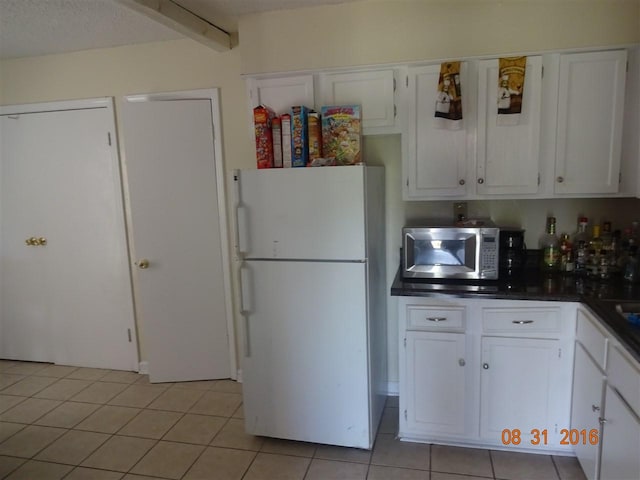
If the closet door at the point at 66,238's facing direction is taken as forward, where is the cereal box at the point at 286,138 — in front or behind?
in front

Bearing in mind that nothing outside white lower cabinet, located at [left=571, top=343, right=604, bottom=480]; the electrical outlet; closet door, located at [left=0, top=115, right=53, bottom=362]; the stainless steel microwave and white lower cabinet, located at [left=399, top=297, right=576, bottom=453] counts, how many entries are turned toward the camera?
4

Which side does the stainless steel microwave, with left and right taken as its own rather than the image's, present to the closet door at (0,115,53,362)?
right

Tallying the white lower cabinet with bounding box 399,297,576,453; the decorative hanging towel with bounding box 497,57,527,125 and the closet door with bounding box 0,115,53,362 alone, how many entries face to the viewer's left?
0

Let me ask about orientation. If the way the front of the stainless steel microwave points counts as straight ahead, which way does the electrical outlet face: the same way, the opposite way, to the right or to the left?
the same way

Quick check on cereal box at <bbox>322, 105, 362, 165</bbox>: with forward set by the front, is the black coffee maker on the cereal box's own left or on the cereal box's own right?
on the cereal box's own left

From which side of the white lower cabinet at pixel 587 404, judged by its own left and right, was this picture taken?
left

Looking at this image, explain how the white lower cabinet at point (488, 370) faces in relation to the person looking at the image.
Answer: facing the viewer

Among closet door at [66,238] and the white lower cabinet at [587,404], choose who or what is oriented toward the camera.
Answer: the closet door

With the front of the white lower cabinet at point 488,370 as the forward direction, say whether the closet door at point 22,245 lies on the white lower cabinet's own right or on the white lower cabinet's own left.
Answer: on the white lower cabinet's own right

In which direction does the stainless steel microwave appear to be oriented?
toward the camera

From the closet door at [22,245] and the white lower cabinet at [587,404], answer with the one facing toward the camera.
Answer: the closet door

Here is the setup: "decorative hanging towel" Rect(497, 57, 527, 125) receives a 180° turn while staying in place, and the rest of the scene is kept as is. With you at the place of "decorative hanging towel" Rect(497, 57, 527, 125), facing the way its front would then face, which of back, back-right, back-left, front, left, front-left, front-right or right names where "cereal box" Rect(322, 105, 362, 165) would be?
left

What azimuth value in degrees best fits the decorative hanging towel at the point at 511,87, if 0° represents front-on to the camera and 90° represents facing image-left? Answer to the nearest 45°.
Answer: approximately 0°

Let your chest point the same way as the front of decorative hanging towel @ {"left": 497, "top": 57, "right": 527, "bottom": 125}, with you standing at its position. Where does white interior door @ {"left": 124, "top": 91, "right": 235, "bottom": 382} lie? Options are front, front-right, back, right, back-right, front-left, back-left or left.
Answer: right

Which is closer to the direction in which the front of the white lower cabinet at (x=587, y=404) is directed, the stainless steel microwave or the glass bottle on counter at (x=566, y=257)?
the stainless steel microwave

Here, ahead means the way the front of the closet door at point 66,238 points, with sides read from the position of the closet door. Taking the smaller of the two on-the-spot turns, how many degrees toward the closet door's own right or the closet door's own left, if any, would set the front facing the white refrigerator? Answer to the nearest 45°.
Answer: approximately 45° to the closet door's own left
